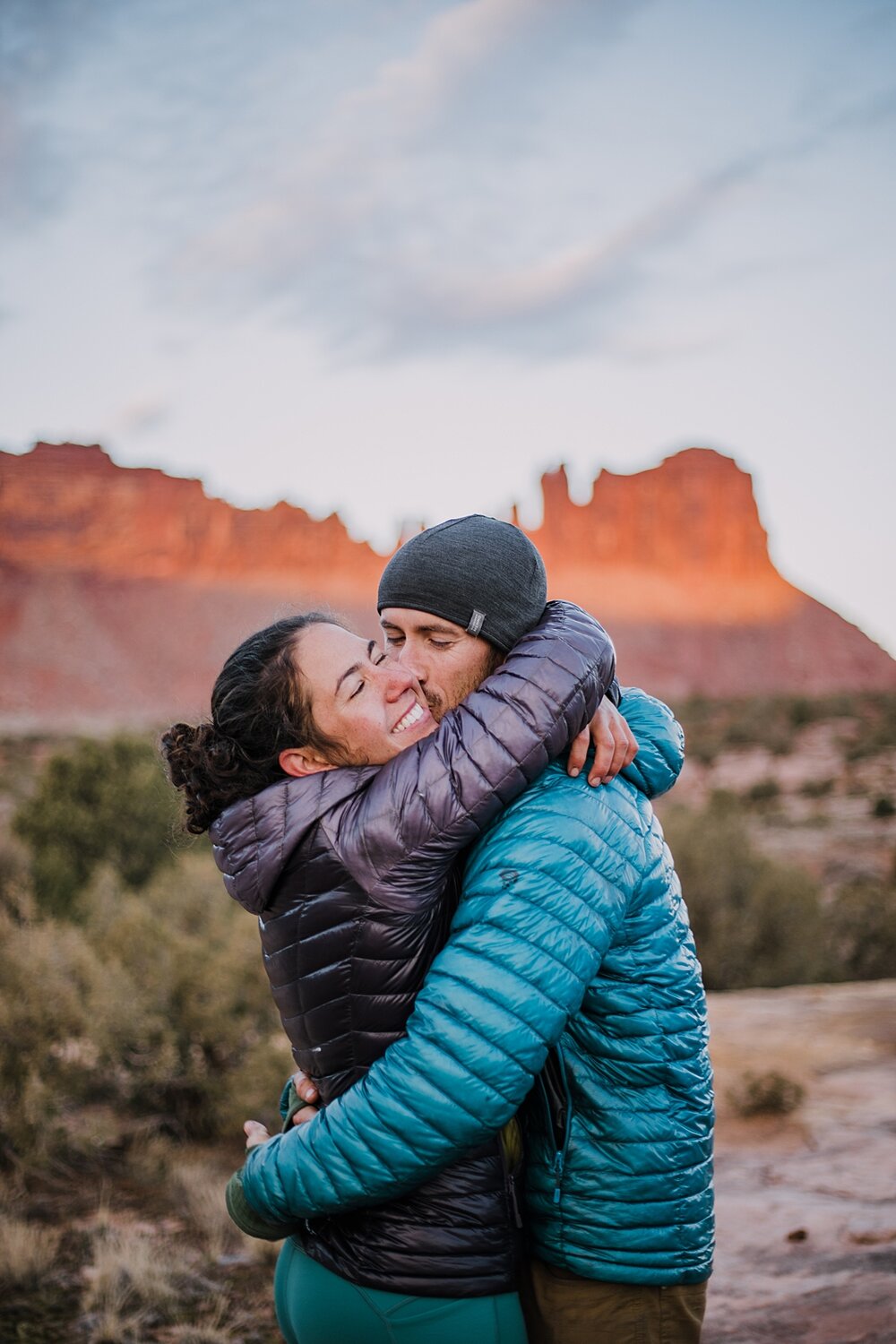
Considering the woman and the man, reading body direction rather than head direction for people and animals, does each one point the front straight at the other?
yes

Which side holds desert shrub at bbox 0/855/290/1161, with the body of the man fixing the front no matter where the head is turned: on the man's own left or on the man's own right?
on the man's own right

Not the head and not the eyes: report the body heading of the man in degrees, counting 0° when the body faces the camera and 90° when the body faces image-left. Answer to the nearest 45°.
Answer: approximately 90°

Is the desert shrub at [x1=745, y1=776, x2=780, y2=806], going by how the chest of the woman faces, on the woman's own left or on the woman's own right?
on the woman's own left

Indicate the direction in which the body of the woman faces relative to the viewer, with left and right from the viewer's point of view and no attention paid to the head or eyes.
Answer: facing to the right of the viewer

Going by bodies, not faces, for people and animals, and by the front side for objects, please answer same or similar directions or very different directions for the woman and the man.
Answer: very different directions
